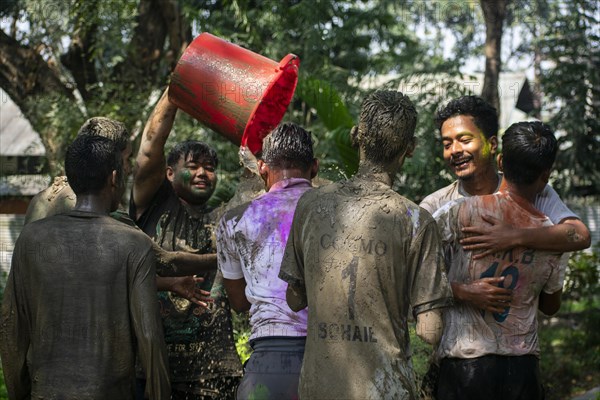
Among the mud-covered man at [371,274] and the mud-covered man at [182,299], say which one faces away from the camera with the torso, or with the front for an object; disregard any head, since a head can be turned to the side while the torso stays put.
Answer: the mud-covered man at [371,274]

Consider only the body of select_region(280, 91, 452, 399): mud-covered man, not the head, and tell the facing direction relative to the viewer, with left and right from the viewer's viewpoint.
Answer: facing away from the viewer

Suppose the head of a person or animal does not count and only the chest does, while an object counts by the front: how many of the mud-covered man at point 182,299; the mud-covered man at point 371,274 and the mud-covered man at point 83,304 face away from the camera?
2

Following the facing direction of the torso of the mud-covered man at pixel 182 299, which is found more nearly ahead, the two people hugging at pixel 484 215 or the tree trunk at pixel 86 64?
the two people hugging

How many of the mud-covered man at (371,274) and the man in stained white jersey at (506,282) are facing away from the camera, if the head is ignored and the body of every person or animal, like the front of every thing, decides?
2

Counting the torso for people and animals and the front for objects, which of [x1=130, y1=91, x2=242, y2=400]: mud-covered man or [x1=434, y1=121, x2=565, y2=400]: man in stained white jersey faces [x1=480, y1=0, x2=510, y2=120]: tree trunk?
[x1=434, y1=121, x2=565, y2=400]: man in stained white jersey

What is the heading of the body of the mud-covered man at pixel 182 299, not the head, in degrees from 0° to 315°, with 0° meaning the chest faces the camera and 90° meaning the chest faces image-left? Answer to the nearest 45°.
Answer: approximately 315°

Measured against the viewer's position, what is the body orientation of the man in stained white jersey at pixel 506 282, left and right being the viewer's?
facing away from the viewer

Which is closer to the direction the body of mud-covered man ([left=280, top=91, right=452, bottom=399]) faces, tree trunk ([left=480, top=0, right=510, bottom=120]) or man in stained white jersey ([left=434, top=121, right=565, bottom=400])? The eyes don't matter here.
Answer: the tree trunk

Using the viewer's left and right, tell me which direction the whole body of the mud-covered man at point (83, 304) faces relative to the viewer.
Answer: facing away from the viewer

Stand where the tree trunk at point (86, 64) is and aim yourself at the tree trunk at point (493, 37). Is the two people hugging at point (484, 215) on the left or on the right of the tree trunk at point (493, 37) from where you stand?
right

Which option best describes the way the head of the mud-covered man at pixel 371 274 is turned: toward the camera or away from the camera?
away from the camera
